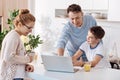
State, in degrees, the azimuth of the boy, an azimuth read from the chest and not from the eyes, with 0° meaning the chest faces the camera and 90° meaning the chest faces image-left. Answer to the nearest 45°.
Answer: approximately 45°

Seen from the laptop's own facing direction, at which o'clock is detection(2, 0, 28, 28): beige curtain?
The beige curtain is roughly at 10 o'clock from the laptop.

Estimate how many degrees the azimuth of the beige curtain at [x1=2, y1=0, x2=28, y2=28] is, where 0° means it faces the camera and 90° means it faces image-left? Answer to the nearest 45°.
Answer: approximately 0°

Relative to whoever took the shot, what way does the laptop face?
facing away from the viewer and to the right of the viewer

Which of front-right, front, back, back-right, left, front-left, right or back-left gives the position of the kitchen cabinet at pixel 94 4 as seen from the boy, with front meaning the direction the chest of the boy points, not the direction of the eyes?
back-right

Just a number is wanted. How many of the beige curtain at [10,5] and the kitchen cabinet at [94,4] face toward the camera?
2

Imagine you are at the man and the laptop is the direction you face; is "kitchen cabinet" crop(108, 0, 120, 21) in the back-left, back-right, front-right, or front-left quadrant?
back-left
